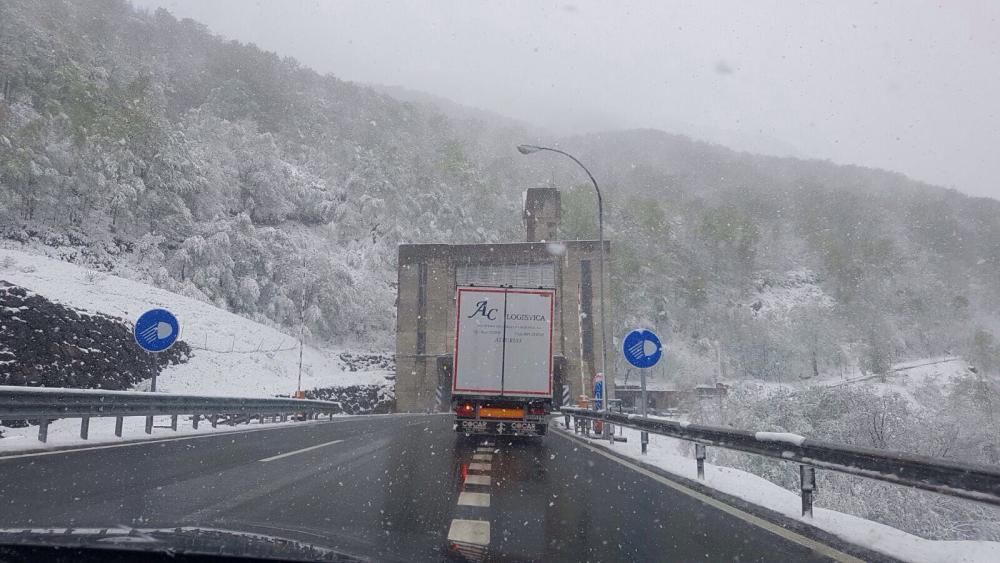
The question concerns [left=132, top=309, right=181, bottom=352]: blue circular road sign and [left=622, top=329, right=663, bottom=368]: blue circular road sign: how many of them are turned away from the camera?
0

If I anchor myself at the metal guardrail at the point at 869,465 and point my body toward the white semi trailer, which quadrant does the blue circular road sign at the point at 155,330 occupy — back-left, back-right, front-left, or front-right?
front-left

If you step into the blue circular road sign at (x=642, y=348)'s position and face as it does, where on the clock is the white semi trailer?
The white semi trailer is roughly at 4 o'clock from the blue circular road sign.

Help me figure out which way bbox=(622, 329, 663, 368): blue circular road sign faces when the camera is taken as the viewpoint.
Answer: facing the viewer

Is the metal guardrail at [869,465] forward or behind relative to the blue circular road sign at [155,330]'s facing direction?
forward

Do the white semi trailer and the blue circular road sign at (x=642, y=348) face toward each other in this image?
no

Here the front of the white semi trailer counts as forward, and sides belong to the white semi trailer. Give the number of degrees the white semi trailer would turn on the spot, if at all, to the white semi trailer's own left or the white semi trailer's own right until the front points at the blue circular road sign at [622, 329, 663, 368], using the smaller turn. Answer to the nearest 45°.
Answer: approximately 135° to the white semi trailer's own right

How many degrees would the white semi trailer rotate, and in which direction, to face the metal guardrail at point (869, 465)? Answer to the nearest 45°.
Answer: approximately 180°

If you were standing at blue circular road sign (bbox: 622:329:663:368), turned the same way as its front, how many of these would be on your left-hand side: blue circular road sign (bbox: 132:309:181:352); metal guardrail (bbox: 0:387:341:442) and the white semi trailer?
0

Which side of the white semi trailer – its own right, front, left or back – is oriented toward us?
back

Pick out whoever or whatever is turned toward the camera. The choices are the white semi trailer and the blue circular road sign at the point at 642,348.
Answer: the blue circular road sign

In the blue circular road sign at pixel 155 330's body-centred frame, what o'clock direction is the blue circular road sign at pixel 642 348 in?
the blue circular road sign at pixel 642 348 is roughly at 10 o'clock from the blue circular road sign at pixel 155 330.

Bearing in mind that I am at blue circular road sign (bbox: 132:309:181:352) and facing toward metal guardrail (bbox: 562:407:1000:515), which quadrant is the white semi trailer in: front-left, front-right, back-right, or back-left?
front-left

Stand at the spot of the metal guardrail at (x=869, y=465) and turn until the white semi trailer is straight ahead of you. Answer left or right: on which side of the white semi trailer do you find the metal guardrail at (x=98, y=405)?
left

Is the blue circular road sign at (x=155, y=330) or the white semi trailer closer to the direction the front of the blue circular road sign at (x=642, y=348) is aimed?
the blue circular road sign

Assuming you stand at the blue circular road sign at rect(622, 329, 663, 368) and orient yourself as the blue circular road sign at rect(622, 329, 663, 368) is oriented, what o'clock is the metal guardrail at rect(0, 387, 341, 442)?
The metal guardrail is roughly at 2 o'clock from the blue circular road sign.

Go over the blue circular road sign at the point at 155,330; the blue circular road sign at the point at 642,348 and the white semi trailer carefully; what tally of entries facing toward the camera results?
2

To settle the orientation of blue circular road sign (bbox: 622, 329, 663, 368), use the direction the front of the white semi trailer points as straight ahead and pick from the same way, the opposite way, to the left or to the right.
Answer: the opposite way

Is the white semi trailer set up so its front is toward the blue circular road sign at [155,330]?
no

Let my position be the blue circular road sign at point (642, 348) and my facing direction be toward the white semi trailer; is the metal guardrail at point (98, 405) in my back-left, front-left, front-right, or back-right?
front-left

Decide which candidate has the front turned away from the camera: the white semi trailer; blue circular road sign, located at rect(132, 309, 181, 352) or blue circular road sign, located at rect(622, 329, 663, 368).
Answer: the white semi trailer

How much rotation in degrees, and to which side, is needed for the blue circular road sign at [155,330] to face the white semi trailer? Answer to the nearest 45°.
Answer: approximately 90° to its left
